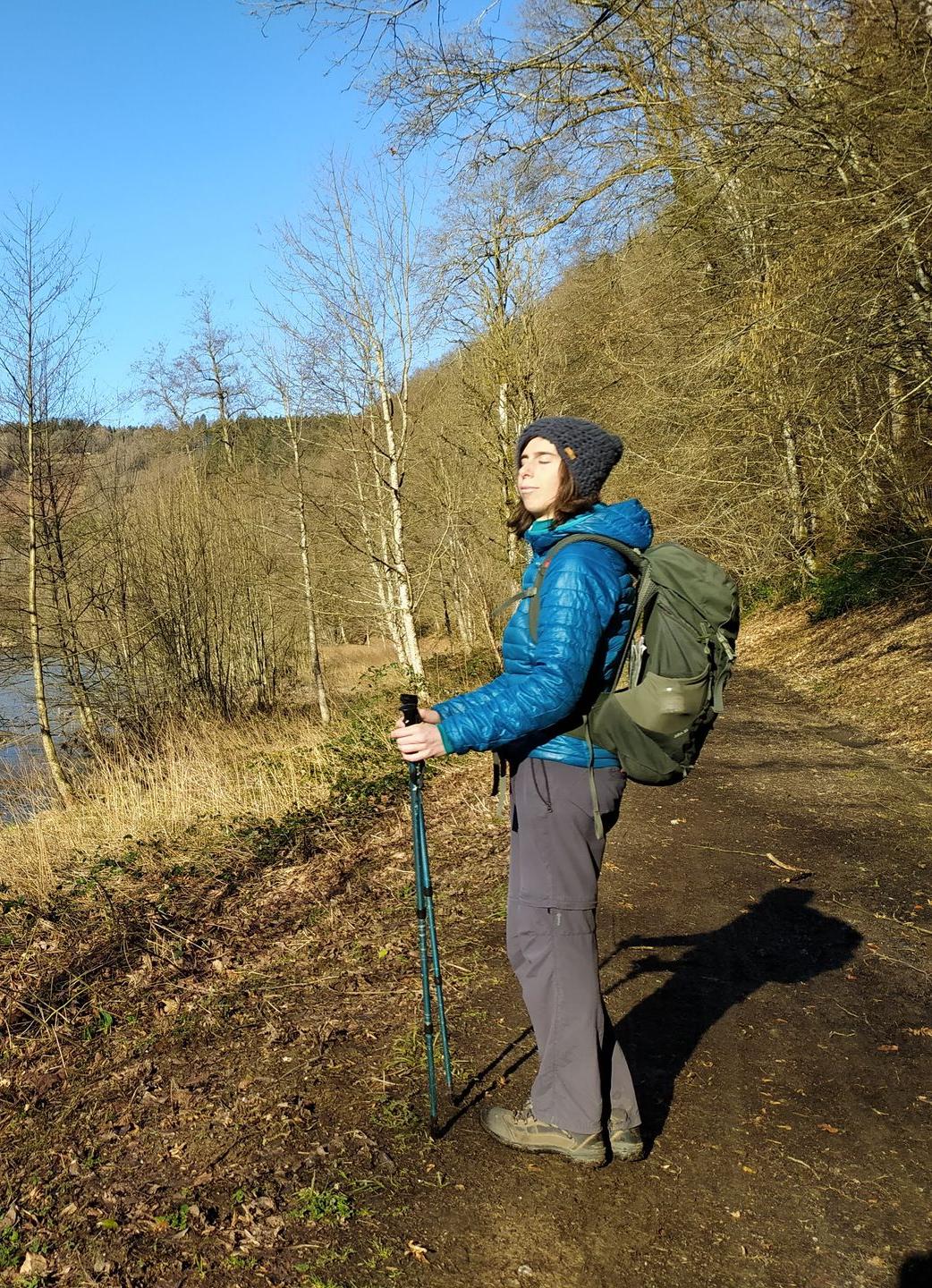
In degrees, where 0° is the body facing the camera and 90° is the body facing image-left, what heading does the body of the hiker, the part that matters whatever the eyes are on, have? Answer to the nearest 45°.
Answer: approximately 90°

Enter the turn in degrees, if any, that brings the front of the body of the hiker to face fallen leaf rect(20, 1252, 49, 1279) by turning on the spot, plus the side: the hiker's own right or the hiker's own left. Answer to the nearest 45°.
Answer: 0° — they already face it
